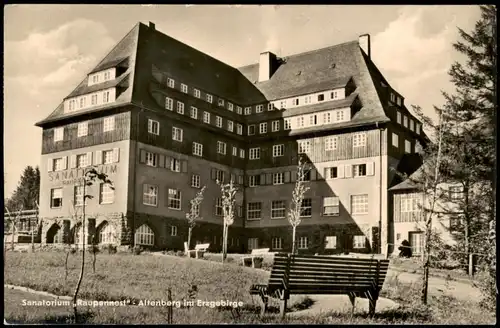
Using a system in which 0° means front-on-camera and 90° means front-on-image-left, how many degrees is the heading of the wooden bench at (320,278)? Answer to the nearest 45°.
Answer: approximately 135°

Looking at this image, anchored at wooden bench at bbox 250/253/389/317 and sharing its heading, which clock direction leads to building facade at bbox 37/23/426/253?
The building facade is roughly at 1 o'clock from the wooden bench.
